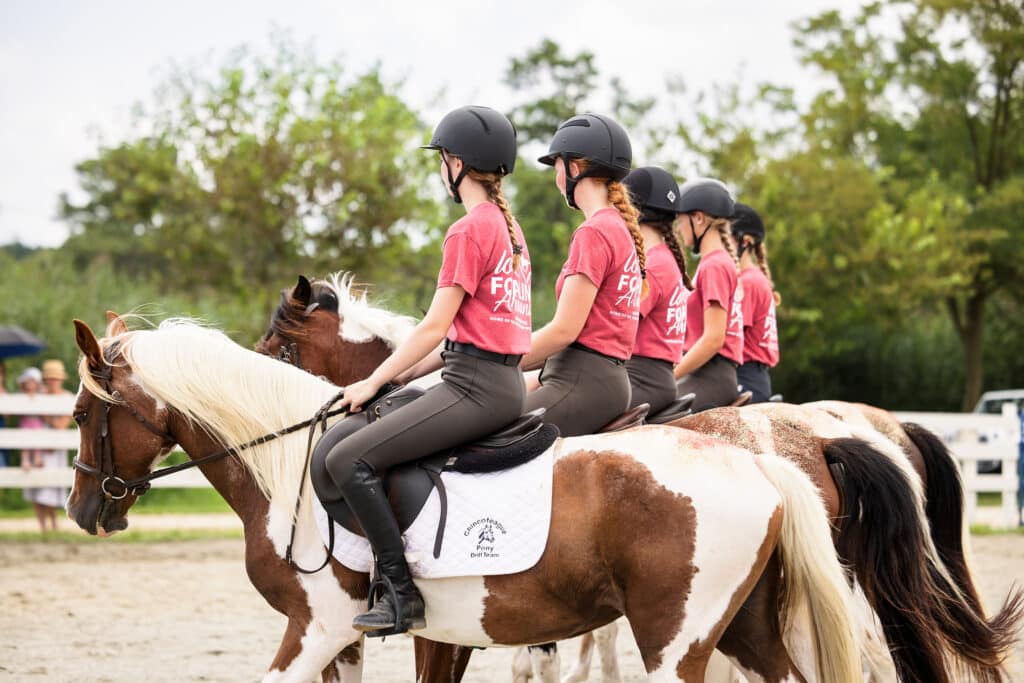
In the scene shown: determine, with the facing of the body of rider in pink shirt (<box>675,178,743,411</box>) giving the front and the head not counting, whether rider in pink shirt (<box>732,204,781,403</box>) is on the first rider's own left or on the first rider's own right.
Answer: on the first rider's own right

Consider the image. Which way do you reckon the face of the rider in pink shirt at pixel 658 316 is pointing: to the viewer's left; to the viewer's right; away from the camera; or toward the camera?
to the viewer's left

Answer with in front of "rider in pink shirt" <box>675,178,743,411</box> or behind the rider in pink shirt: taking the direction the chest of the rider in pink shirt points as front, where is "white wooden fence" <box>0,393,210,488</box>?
in front

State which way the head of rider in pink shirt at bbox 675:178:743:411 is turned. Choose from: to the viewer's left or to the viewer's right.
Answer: to the viewer's left

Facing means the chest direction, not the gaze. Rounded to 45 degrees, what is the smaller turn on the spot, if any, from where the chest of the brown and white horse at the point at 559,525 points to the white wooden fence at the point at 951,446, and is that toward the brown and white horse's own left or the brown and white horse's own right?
approximately 135° to the brown and white horse's own right

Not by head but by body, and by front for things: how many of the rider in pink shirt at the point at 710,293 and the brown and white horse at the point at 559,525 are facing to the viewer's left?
2

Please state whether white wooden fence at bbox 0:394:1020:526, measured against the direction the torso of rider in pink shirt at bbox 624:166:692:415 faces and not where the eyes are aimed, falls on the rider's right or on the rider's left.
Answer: on the rider's right

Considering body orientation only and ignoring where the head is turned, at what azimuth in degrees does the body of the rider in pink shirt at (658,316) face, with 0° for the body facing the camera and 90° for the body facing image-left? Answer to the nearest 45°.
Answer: approximately 135°

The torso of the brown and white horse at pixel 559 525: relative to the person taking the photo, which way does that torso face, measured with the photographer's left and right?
facing to the left of the viewer

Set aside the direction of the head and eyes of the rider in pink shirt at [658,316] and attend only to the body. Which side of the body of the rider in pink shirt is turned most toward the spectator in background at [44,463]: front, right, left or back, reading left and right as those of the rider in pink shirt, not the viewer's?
front

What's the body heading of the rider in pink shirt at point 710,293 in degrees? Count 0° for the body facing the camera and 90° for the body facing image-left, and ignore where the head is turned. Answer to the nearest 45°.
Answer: approximately 90°
